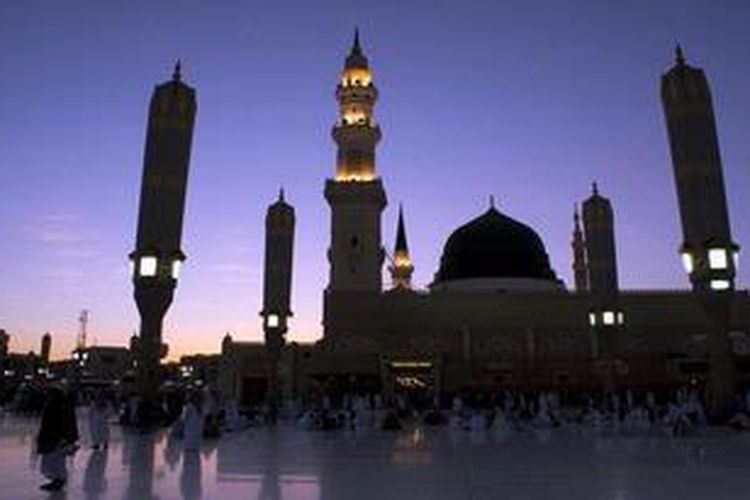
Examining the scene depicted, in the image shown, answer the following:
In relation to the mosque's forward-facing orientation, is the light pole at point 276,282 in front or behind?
in front

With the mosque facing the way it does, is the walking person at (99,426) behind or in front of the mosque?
in front

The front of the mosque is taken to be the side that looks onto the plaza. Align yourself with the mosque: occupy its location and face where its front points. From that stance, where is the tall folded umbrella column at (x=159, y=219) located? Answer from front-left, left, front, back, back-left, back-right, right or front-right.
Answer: front

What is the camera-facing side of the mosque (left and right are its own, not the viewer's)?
front

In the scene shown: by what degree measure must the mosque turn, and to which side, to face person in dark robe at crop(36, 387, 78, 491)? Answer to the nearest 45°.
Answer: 0° — it already faces them
